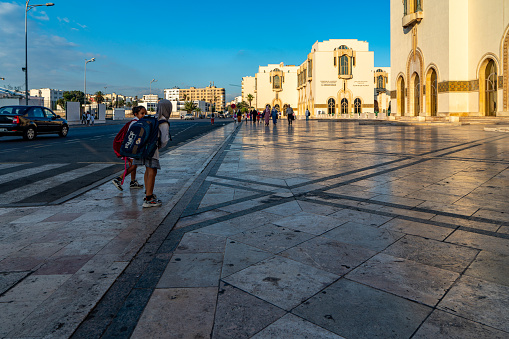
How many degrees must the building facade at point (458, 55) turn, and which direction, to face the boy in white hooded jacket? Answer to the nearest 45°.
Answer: approximately 45° to its left

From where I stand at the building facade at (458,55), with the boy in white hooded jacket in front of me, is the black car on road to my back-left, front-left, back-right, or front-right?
front-right

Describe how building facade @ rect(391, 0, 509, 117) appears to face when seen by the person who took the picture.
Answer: facing the viewer and to the left of the viewer

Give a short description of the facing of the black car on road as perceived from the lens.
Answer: facing away from the viewer and to the right of the viewer

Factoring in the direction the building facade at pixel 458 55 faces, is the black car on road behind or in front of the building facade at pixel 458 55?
in front

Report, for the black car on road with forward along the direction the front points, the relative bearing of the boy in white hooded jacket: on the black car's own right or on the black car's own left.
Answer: on the black car's own right

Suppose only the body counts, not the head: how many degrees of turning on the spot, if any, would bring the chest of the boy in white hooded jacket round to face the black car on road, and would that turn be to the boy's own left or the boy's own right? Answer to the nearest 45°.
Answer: approximately 90° to the boy's own left

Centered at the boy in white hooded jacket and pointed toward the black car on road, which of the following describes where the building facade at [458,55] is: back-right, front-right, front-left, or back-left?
front-right
